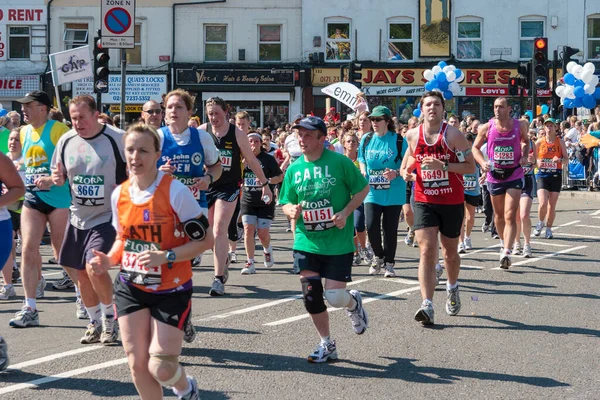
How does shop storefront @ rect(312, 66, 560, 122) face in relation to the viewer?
toward the camera

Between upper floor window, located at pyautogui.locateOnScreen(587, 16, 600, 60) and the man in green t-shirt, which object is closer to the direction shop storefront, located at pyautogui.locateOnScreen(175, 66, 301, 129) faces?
the man in green t-shirt

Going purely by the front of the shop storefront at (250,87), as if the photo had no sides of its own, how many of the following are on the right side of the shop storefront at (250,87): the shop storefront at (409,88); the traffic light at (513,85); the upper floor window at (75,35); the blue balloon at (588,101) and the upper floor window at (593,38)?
1

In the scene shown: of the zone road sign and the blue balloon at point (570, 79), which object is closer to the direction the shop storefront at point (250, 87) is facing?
the zone road sign

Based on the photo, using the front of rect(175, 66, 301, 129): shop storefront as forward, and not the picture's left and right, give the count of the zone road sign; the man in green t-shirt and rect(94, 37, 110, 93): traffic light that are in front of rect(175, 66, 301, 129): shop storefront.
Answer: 3

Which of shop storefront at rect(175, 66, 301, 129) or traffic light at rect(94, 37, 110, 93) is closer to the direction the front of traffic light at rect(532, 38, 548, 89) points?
the traffic light

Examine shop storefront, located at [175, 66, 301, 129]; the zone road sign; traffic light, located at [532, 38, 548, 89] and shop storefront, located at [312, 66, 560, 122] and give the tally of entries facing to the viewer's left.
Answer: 0

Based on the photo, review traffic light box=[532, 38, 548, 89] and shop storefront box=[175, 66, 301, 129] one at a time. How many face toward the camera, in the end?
2

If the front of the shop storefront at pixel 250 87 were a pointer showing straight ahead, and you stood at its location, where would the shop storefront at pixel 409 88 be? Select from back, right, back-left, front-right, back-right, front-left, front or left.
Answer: left

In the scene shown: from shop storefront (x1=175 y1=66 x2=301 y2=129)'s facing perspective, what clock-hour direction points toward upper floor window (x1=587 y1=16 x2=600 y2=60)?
The upper floor window is roughly at 9 o'clock from the shop storefront.

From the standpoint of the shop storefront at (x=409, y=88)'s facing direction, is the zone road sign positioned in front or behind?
in front

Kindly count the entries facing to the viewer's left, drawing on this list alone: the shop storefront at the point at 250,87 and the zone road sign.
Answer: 0

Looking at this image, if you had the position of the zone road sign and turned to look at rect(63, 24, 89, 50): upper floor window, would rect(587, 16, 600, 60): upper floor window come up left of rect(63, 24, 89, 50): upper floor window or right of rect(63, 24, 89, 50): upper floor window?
right

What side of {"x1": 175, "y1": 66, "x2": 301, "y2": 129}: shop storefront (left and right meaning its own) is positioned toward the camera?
front
